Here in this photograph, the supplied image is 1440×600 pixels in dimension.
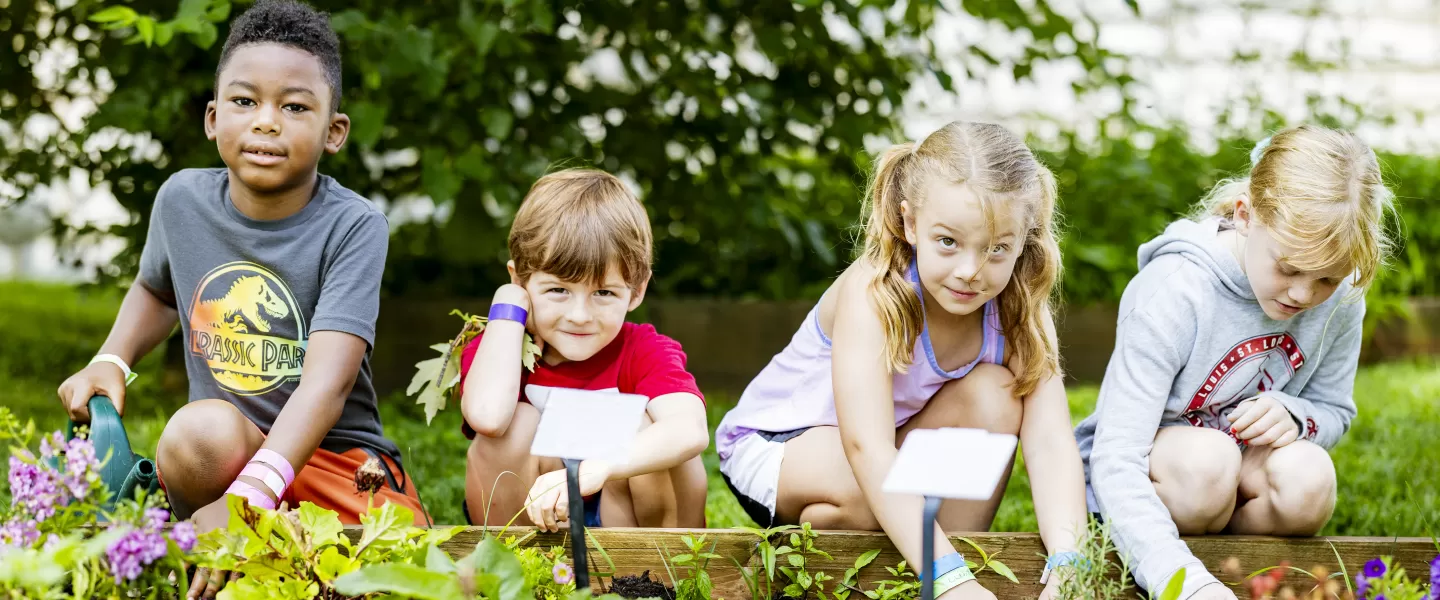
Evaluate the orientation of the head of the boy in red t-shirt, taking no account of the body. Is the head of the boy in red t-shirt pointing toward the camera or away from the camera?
toward the camera

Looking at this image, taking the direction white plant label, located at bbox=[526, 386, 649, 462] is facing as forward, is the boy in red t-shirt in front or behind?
behind

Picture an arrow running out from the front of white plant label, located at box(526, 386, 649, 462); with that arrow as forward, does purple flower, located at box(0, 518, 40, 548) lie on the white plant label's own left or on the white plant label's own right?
on the white plant label's own right

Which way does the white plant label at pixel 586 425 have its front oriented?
toward the camera

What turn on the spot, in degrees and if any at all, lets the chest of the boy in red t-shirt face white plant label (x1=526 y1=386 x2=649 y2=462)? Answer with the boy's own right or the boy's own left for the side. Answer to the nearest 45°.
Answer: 0° — they already face it

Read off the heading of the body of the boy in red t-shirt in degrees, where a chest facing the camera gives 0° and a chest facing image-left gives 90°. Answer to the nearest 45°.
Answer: approximately 0°

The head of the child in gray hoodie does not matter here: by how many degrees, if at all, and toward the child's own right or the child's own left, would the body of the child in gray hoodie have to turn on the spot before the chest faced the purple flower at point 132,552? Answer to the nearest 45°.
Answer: approximately 90° to the child's own right

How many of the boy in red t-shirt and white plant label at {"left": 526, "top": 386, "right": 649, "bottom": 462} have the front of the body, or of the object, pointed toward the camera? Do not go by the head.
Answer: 2

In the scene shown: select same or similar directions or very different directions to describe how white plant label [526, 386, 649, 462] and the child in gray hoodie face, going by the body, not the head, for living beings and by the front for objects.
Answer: same or similar directions

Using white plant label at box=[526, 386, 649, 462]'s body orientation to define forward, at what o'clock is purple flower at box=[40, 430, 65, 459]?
The purple flower is roughly at 3 o'clock from the white plant label.
